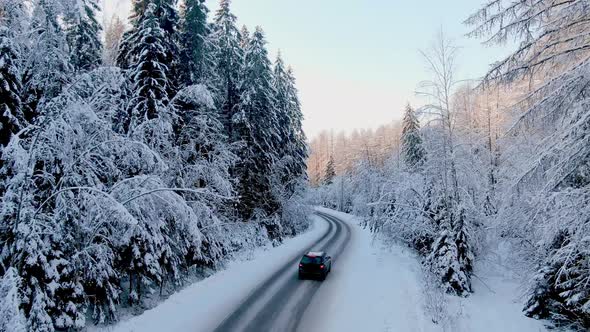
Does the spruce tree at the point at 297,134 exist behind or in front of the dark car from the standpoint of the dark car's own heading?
in front

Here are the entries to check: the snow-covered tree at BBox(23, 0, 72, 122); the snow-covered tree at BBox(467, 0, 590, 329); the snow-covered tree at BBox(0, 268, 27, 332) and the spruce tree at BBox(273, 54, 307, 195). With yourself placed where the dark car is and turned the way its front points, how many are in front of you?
1

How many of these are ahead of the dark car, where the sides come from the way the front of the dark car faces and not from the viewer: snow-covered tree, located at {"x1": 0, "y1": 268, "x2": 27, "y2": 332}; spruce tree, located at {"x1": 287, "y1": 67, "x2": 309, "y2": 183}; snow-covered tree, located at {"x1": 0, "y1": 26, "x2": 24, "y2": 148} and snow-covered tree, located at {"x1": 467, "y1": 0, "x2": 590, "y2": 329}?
1

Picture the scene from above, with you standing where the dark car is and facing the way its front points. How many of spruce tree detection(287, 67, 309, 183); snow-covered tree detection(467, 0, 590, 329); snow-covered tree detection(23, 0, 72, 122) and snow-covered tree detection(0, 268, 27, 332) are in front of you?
1

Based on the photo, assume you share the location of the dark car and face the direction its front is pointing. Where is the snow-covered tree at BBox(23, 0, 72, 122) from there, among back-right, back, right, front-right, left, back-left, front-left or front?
back-left

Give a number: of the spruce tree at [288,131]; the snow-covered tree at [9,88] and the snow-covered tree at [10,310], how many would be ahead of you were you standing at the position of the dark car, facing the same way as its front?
1

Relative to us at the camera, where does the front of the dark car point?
facing away from the viewer

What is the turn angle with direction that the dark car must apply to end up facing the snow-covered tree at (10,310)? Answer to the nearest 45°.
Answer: approximately 135° to its left

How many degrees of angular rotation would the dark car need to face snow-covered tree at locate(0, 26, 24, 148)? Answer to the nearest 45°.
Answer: approximately 135° to its left

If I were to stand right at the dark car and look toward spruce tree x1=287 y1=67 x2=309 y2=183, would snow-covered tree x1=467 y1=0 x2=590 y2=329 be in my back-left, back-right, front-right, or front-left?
back-right
